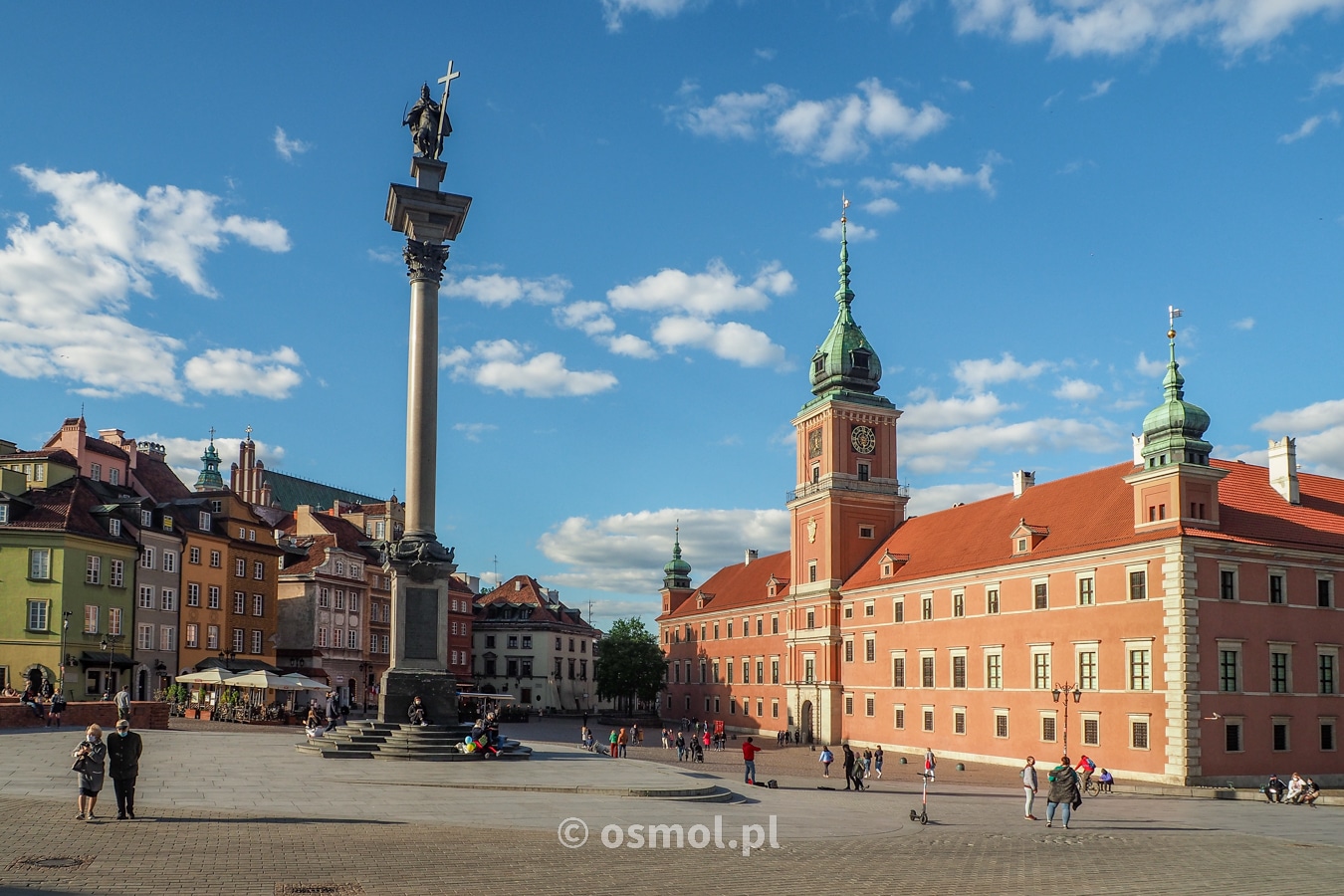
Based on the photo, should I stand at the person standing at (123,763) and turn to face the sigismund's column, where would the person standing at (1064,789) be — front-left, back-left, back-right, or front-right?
front-right

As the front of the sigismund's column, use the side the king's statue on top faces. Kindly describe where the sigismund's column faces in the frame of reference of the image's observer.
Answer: facing the viewer

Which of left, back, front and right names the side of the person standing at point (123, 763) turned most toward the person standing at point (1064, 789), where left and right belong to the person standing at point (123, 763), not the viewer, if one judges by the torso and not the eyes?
left

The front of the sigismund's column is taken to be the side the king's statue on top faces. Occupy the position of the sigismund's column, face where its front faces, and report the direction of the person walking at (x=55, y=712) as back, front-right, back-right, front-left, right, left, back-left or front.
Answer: back-right

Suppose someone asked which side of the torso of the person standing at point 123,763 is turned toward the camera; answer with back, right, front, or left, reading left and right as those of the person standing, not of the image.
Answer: front
